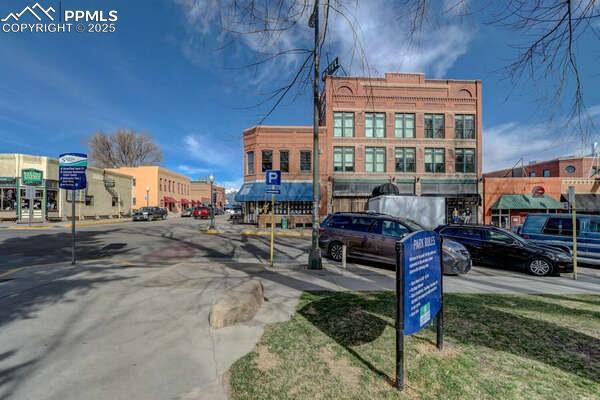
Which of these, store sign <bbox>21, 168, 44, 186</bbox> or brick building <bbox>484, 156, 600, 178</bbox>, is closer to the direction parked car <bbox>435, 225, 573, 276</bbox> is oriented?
the brick building

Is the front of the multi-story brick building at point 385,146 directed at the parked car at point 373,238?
yes

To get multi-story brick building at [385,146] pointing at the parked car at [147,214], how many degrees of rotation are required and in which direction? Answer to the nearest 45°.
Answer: approximately 90° to its right

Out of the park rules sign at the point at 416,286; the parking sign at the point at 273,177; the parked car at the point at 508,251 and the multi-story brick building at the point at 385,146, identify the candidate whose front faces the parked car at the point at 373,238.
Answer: the multi-story brick building

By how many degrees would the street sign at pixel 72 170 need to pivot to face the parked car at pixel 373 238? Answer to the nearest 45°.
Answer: approximately 45° to its left

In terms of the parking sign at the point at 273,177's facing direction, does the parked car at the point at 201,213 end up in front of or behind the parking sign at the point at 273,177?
behind

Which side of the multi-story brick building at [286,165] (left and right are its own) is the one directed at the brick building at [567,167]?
left

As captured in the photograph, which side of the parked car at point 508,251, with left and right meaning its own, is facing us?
right
